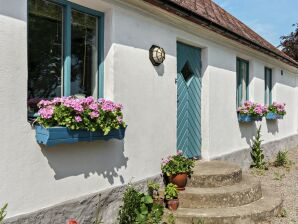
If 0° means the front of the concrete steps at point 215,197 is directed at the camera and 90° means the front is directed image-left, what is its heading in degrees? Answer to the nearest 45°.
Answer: approximately 315°

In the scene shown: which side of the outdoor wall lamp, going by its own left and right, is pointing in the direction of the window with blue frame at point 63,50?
right

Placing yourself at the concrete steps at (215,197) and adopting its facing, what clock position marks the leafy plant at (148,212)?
The leafy plant is roughly at 3 o'clock from the concrete steps.

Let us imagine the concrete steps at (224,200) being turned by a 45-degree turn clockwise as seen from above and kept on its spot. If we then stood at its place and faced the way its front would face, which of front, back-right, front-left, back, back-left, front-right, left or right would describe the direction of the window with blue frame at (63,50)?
front-right

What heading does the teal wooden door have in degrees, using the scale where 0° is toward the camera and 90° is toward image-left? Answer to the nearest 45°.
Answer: approximately 315°

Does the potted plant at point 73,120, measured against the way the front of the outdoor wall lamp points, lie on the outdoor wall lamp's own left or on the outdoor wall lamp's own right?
on the outdoor wall lamp's own right

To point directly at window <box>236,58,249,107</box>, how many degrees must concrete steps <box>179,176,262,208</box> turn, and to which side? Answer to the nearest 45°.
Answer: approximately 135° to its left

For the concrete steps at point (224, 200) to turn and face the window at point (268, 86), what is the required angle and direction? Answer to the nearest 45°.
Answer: approximately 135° to its left

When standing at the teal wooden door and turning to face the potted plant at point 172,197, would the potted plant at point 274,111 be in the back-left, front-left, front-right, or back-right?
back-left
